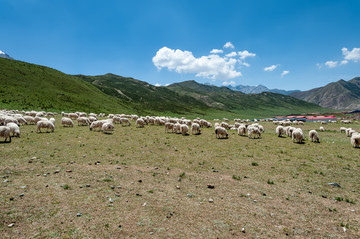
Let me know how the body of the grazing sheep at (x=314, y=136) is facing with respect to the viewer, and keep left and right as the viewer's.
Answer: facing the viewer and to the right of the viewer

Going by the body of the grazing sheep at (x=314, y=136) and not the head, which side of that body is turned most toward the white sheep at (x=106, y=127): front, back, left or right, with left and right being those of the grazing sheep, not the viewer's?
right

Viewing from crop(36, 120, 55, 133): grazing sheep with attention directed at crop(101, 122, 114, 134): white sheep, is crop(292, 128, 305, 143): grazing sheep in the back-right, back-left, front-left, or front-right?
front-right

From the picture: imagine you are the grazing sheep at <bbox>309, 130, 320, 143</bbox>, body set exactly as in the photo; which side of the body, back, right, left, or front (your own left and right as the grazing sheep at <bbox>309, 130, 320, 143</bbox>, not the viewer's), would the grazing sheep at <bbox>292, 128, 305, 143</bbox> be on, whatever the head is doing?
right

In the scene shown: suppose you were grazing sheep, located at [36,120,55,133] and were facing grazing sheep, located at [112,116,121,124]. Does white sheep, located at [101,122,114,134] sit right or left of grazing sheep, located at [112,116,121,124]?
right
